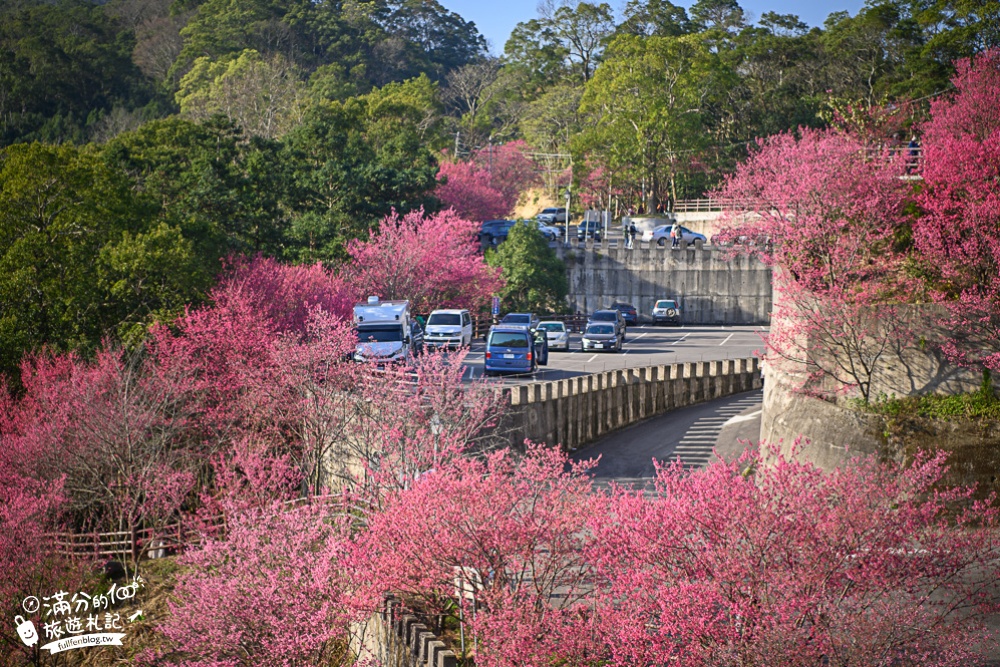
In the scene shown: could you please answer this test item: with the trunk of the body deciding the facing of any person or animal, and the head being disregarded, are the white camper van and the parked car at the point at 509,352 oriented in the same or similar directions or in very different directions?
very different directions

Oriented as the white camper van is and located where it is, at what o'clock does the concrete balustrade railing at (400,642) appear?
The concrete balustrade railing is roughly at 12 o'clock from the white camper van.

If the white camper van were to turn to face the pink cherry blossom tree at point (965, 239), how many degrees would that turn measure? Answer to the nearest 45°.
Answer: approximately 45° to its left

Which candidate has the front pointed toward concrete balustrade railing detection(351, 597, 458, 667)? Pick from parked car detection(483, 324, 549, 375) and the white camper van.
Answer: the white camper van

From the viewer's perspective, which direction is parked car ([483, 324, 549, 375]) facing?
away from the camera

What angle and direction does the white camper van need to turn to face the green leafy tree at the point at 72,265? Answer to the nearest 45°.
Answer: approximately 90° to its right

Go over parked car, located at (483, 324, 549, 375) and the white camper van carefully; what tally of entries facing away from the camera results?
1

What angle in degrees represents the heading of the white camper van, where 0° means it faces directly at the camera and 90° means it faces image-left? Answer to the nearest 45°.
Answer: approximately 0°

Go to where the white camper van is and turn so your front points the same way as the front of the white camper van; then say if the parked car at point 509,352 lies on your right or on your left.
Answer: on your left

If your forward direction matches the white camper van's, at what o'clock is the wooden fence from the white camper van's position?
The wooden fence is roughly at 1 o'clock from the white camper van.
